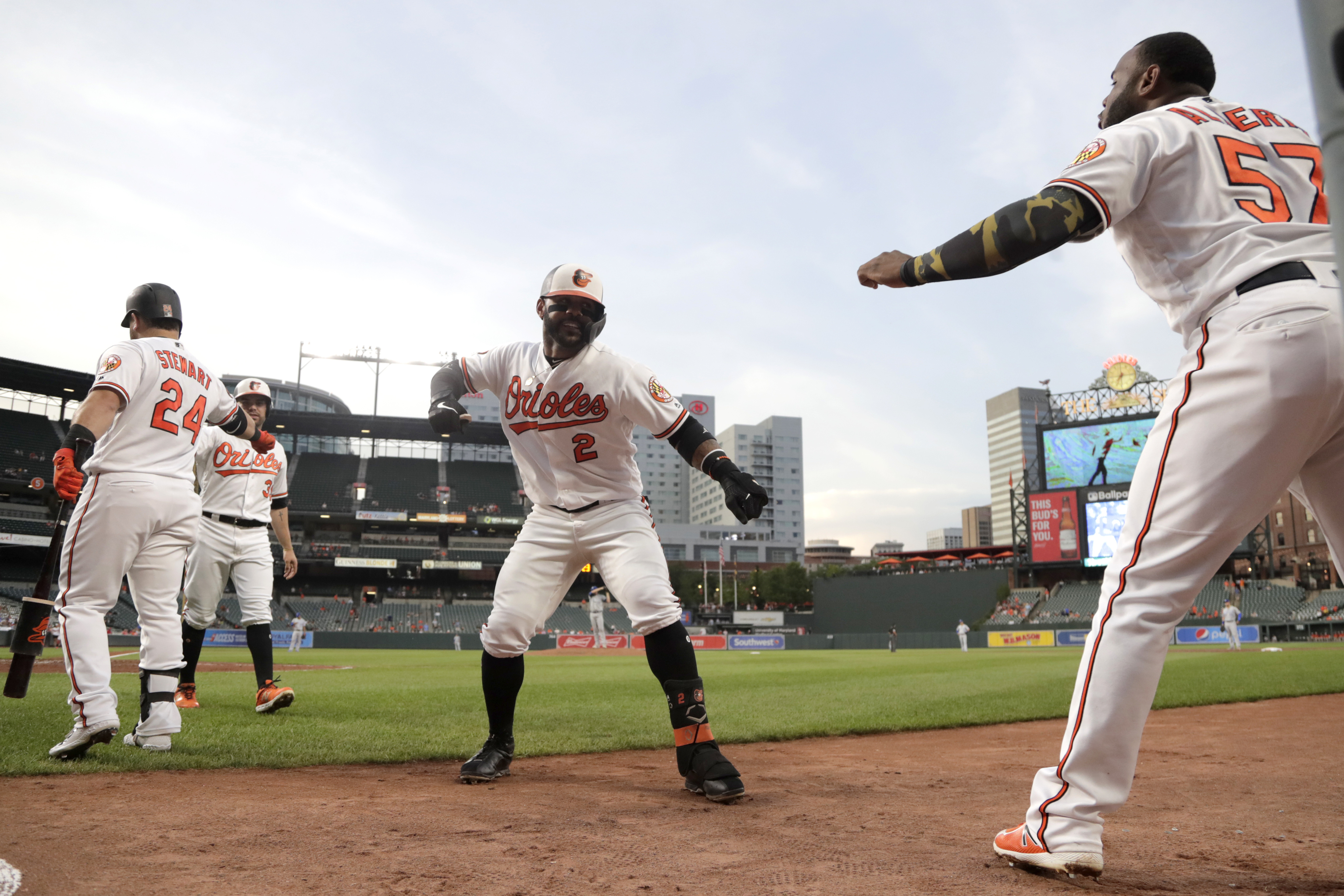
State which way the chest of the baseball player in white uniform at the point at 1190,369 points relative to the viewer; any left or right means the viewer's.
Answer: facing away from the viewer and to the left of the viewer

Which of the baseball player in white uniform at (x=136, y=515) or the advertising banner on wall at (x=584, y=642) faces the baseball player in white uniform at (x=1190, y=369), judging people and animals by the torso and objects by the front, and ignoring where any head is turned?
the advertising banner on wall

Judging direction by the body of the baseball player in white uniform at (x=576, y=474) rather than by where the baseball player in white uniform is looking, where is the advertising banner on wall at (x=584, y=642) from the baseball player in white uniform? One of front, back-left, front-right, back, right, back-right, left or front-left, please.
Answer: back

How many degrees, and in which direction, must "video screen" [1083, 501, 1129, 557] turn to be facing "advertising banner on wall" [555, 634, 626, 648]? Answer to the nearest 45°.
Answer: approximately 45° to its right

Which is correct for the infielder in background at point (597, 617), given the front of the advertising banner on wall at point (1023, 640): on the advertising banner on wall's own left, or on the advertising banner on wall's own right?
on the advertising banner on wall's own right

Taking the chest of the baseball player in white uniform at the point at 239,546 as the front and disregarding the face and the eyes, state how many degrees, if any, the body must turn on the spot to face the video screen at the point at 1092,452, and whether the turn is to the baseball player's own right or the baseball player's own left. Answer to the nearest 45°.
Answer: approximately 135° to the baseball player's own left

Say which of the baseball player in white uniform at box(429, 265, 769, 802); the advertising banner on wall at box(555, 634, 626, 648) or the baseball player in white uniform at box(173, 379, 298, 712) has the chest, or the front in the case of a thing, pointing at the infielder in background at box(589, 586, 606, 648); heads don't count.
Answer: the advertising banner on wall

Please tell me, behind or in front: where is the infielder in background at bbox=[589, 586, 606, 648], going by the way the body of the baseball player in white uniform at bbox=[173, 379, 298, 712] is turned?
behind
